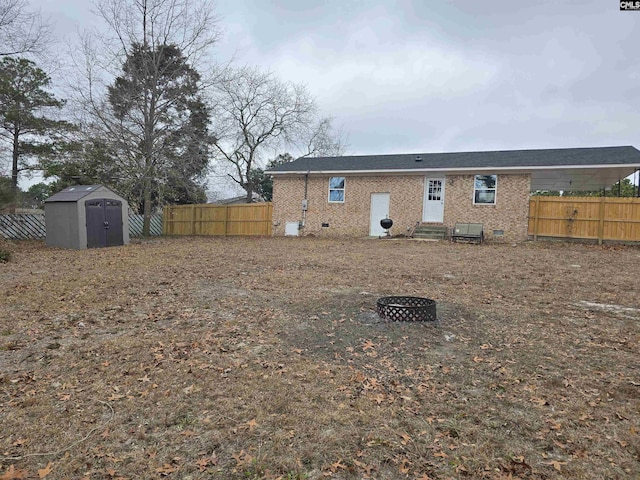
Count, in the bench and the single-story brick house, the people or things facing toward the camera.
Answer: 1

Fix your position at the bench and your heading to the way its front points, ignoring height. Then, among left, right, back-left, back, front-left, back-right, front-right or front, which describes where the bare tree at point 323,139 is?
back-right

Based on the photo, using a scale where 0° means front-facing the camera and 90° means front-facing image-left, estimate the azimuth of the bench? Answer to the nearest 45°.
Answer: approximately 0°

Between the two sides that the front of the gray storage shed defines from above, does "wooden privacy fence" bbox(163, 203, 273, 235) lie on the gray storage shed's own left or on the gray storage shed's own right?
on the gray storage shed's own left

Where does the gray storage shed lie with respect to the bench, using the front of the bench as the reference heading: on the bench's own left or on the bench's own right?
on the bench's own right

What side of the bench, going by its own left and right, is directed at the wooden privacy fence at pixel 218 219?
right

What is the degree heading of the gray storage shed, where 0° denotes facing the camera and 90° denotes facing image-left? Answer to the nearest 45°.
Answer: approximately 315°

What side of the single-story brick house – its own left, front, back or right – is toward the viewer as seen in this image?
back

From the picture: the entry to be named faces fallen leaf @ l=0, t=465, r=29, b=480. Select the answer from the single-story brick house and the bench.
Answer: the bench

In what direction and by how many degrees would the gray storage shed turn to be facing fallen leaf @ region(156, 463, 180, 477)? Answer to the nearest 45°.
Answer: approximately 45° to its right

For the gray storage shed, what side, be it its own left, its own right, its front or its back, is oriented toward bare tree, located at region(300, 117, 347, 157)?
left

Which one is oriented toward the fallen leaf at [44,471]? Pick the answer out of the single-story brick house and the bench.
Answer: the bench
